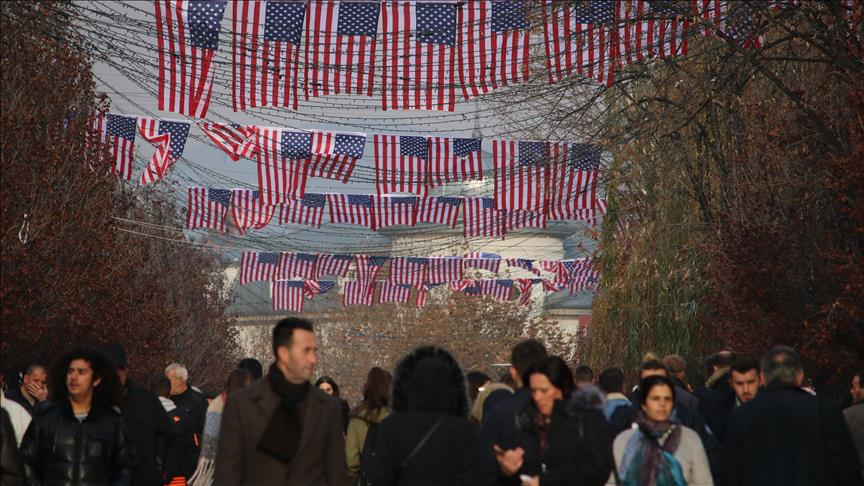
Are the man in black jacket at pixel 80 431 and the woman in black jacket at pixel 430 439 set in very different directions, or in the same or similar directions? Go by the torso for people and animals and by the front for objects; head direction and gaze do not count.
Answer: very different directions

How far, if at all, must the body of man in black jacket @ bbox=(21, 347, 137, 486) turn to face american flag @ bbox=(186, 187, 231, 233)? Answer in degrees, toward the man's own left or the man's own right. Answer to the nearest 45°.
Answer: approximately 180°

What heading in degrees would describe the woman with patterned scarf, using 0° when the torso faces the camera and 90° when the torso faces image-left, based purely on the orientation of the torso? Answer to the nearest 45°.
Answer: approximately 0°

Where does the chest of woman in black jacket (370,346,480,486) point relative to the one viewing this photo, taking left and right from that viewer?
facing away from the viewer

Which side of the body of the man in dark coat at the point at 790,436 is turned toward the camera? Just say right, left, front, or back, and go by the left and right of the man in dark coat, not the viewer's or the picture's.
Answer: back

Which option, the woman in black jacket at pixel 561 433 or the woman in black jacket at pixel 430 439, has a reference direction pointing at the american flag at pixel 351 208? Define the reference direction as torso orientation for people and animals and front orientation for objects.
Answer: the woman in black jacket at pixel 430 439

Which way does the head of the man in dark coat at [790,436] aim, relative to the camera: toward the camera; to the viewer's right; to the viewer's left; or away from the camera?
away from the camera

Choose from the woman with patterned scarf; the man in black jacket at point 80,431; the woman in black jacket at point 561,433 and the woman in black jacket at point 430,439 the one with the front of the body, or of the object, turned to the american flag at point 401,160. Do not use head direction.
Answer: the woman in black jacket at point 430,439

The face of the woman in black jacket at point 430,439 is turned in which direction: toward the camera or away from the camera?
away from the camera

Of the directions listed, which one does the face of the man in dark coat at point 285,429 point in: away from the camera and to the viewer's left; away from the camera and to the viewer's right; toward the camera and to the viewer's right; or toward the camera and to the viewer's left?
toward the camera and to the viewer's right

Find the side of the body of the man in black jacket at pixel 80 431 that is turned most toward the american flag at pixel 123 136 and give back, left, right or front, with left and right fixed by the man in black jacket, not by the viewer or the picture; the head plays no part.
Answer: back
